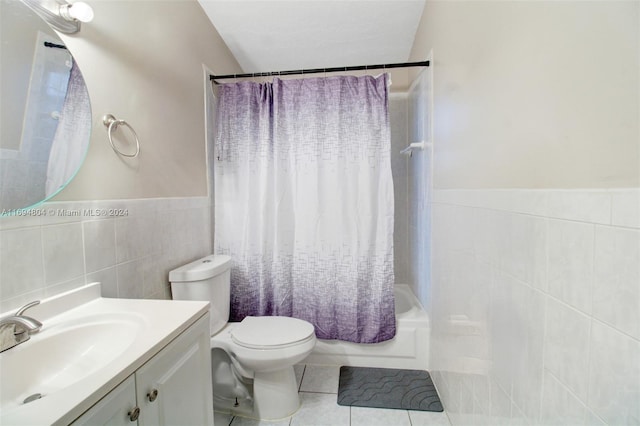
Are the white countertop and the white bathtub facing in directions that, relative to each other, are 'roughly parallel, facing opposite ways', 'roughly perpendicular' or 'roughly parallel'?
roughly perpendicular

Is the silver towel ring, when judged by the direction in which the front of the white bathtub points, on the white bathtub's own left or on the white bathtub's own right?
on the white bathtub's own right

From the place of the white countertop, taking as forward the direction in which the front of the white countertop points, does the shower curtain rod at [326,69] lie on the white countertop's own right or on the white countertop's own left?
on the white countertop's own left

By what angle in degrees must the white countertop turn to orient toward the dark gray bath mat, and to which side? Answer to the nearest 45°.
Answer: approximately 45° to its left

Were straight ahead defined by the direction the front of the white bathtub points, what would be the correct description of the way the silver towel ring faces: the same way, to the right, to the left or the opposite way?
to the left

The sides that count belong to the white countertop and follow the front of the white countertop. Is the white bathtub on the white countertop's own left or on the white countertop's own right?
on the white countertop's own left

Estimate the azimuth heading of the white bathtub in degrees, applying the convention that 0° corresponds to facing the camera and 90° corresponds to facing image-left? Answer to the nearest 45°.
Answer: approximately 0°
